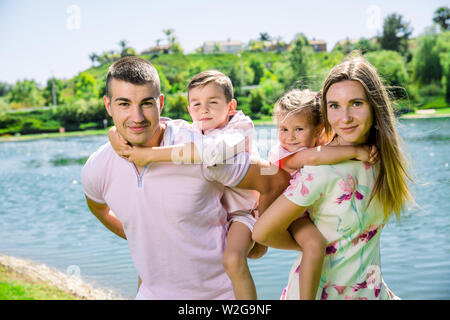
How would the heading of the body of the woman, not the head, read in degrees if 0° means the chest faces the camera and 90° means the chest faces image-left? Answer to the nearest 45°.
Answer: approximately 315°

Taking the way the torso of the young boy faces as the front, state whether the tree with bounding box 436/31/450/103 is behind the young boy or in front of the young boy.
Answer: behind

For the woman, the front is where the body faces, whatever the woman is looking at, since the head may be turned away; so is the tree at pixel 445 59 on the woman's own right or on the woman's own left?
on the woman's own left

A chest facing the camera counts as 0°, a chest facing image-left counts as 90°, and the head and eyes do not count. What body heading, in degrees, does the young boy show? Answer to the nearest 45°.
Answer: approximately 45°

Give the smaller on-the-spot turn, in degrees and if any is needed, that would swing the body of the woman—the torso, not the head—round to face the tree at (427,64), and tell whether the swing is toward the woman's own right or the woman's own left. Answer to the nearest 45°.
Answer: approximately 135° to the woman's own left

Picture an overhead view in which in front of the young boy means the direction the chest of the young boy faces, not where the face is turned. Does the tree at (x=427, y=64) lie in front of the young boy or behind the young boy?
behind
